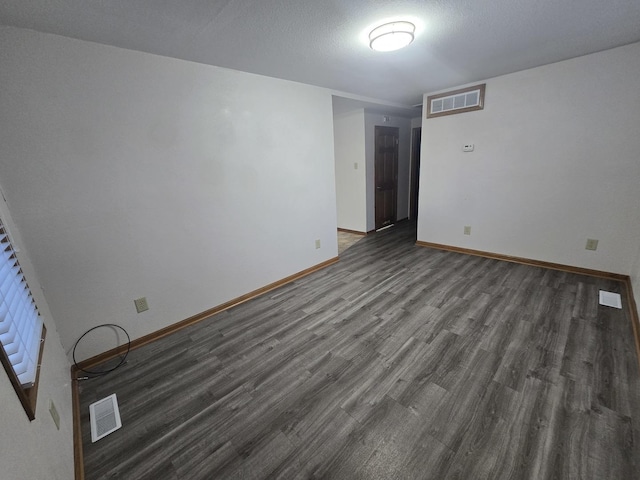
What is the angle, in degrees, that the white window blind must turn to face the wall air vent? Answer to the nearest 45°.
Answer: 0° — it already faces it

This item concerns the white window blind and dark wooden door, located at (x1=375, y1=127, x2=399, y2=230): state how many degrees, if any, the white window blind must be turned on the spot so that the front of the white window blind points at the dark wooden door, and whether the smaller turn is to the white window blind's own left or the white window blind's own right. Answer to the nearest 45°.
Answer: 0° — it already faces it

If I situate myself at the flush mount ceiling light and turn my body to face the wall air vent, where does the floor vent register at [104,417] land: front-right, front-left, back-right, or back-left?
back-left

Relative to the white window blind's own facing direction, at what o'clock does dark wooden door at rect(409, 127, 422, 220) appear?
The dark wooden door is roughly at 12 o'clock from the white window blind.

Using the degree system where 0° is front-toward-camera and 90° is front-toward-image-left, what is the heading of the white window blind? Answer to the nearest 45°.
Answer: approximately 270°
